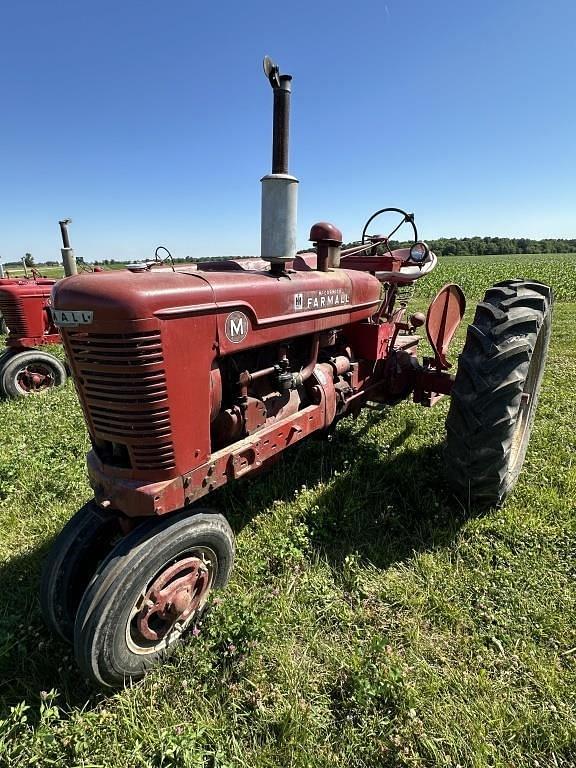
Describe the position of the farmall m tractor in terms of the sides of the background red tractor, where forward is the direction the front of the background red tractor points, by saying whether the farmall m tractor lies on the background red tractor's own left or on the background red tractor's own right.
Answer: on the background red tractor's own left

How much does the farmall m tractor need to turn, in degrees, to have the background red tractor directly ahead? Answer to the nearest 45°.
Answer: approximately 90° to its right

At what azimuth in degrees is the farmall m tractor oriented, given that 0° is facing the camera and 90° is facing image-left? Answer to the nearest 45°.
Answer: approximately 45°

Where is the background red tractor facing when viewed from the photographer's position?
facing the viewer and to the left of the viewer

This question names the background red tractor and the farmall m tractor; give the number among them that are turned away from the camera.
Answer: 0
